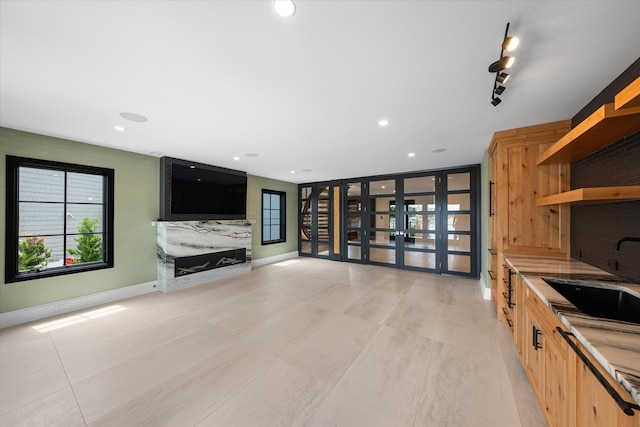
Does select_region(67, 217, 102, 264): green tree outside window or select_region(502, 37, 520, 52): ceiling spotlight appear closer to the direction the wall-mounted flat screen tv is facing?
the ceiling spotlight

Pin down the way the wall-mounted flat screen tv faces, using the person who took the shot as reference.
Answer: facing the viewer and to the right of the viewer

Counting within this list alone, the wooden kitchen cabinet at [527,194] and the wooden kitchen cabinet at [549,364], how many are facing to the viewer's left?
2

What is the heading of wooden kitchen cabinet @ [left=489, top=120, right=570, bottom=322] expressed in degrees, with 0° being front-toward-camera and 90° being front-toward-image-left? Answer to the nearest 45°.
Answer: approximately 90°

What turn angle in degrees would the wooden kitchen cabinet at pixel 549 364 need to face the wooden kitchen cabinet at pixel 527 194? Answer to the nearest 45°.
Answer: approximately 90° to its right

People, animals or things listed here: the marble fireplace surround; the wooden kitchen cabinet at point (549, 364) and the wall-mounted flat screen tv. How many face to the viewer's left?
1

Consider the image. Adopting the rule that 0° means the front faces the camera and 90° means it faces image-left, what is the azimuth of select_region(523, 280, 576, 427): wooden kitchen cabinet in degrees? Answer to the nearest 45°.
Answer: approximately 90°

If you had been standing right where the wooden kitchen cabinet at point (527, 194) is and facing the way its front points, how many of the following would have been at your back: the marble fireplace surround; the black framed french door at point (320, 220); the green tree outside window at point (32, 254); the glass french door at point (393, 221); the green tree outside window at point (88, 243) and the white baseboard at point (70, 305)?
0

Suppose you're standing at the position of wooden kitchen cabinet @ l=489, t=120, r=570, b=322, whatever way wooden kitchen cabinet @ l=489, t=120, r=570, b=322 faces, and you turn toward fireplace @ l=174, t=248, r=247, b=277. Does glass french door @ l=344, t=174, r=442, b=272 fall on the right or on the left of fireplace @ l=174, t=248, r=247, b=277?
right

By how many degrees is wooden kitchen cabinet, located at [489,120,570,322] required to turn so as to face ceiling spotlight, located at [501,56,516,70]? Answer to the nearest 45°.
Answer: approximately 90° to its left

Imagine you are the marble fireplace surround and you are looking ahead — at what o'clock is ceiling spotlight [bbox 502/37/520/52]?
The ceiling spotlight is roughly at 1 o'clock from the marble fireplace surround.
